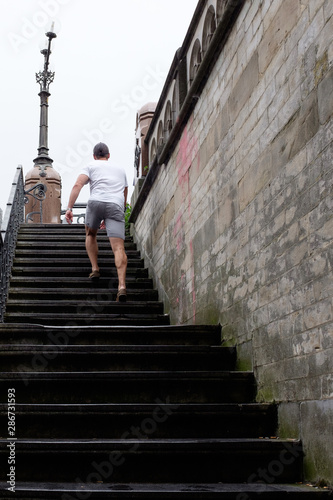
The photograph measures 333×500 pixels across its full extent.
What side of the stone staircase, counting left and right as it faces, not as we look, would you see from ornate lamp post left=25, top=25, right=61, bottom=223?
back

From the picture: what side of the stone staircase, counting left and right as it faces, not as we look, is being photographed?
front
